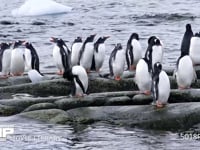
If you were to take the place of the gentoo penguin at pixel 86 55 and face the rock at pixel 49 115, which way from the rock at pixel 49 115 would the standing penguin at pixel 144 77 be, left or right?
left

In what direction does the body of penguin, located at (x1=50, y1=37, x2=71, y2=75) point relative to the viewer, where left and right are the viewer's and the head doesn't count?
facing the viewer and to the left of the viewer

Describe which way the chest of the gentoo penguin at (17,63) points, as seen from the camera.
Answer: toward the camera

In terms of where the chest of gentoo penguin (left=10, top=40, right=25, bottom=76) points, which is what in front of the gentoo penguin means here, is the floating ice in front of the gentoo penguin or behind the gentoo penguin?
behind

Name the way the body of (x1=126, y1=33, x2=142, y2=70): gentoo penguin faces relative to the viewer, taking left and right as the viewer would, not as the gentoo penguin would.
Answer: facing the viewer and to the right of the viewer

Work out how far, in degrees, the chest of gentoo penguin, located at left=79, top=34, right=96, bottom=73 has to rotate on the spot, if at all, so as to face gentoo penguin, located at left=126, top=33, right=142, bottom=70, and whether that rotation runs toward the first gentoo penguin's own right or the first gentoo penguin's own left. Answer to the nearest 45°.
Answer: approximately 45° to the first gentoo penguin's own left

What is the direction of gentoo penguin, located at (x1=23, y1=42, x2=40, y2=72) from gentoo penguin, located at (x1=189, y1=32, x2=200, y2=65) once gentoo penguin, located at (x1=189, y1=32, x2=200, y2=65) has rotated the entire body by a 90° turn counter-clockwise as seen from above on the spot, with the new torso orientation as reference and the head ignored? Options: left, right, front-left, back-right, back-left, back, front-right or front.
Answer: back

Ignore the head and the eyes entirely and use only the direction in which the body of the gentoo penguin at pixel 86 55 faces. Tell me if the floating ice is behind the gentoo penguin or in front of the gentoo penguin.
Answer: behind
